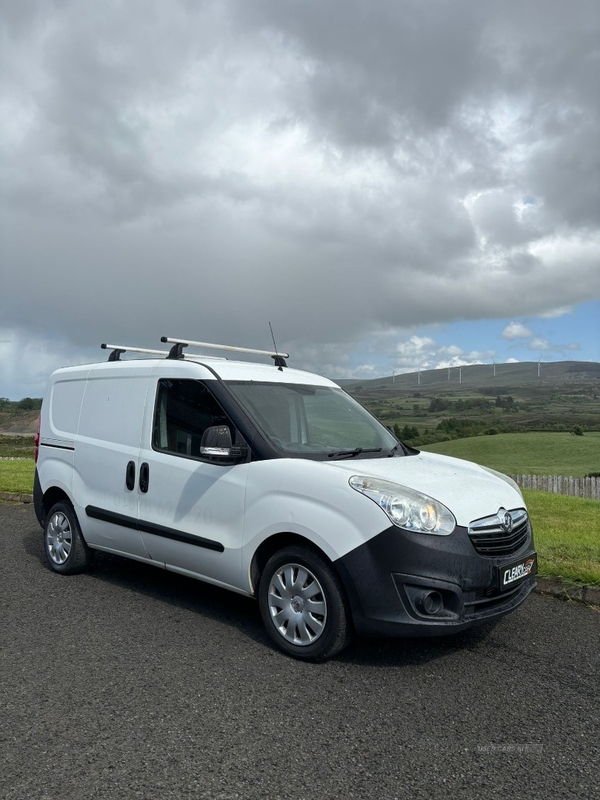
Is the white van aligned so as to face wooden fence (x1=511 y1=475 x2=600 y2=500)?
no

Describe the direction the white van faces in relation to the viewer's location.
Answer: facing the viewer and to the right of the viewer
